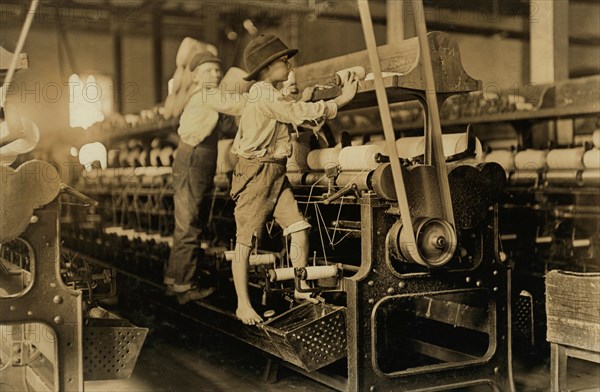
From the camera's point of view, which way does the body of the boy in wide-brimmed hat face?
to the viewer's right

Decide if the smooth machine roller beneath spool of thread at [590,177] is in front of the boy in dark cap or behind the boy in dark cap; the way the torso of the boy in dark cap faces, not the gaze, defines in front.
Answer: in front

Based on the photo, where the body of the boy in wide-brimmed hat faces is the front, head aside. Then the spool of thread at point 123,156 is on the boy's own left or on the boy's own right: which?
on the boy's own left

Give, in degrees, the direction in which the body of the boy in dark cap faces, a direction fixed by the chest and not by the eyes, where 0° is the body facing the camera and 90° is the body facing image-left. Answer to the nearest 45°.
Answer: approximately 270°

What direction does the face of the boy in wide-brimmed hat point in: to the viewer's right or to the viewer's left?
to the viewer's right

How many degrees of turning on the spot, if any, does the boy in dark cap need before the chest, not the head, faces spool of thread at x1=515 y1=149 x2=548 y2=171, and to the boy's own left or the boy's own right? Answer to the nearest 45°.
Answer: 0° — they already face it

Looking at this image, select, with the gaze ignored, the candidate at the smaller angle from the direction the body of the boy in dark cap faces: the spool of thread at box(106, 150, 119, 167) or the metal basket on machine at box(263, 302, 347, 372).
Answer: the metal basket on machine

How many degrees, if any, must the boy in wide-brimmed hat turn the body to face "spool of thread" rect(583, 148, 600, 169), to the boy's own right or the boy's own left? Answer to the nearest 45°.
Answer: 0° — they already face it
